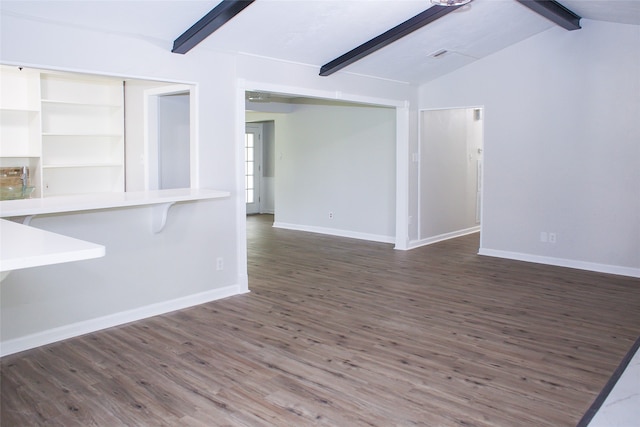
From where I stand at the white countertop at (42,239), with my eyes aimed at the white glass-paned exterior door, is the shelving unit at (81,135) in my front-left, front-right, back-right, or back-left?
front-left

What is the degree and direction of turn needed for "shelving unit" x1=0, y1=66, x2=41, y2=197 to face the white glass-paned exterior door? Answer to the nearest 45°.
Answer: approximately 135° to its left

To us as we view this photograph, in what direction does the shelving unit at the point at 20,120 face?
facing the viewer

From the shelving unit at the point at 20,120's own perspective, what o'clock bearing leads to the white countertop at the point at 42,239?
The white countertop is roughly at 12 o'clock from the shelving unit.

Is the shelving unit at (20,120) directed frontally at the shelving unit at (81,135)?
no

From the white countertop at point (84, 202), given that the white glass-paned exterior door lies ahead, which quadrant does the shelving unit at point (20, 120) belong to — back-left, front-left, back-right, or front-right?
front-left

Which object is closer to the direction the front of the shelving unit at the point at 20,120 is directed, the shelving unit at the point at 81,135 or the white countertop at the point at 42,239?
the white countertop

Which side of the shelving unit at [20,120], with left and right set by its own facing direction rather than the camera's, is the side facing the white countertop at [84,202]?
front
